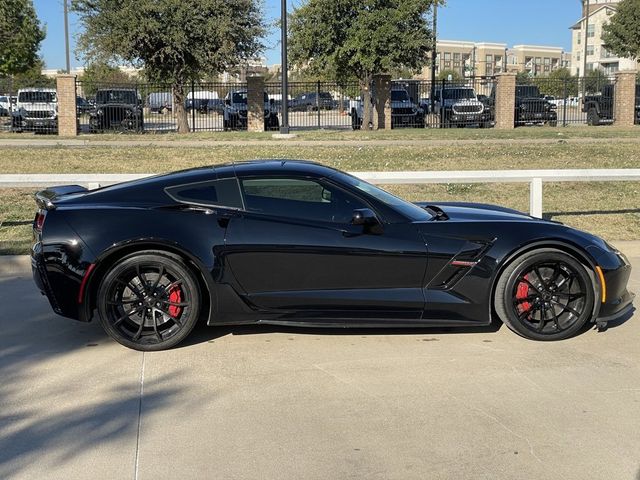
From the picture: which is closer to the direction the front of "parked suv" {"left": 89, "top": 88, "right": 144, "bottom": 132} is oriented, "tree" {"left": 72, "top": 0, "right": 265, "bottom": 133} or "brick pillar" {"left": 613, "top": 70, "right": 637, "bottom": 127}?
the tree

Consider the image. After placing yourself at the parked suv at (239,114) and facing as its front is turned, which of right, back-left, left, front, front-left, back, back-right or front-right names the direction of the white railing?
front-right

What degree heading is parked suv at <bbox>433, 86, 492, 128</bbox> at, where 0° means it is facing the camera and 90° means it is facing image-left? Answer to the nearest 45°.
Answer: approximately 315°

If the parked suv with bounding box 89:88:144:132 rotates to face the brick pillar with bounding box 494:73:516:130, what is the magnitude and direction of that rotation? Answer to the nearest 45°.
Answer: approximately 90° to its left

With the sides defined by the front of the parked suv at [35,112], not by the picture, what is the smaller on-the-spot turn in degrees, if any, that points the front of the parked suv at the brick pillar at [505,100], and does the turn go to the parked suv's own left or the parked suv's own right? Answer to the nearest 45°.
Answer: approximately 90° to the parked suv's own left

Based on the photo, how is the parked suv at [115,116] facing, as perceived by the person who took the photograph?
facing the viewer

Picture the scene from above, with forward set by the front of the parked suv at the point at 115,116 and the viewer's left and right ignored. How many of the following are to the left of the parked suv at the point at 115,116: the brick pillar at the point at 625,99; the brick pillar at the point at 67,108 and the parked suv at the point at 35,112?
1

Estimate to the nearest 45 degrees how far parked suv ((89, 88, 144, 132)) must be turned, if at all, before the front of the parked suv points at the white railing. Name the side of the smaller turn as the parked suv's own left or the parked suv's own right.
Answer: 0° — it already faces it

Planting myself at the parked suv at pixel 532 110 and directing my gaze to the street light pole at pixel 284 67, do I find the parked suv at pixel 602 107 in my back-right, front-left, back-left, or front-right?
back-left

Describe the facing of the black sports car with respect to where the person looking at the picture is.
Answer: facing to the right of the viewer

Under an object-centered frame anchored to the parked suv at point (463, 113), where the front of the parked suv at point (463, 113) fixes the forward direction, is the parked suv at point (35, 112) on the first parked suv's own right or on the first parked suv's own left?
on the first parked suv's own right

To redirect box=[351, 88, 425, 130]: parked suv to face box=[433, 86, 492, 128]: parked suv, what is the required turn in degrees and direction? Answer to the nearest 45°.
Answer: approximately 45° to its left
